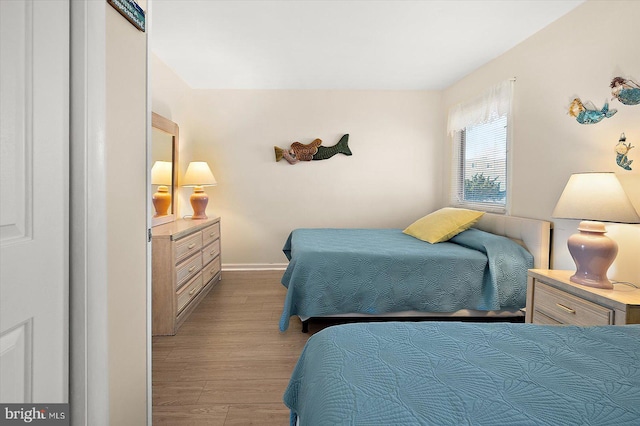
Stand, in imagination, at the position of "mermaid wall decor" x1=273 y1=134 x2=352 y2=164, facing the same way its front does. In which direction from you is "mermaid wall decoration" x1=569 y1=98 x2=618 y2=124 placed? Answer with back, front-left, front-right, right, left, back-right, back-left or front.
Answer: front-left

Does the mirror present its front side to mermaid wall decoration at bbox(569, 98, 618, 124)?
yes

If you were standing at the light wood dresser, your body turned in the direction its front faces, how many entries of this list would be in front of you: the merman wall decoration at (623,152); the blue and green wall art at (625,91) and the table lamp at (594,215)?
3

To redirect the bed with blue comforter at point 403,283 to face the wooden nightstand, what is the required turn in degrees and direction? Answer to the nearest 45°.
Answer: approximately 135° to its left

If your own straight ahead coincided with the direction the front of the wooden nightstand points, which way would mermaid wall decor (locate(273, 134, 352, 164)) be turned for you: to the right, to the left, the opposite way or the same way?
to the left

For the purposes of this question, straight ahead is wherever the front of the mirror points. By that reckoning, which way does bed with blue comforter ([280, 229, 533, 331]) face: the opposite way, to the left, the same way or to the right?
the opposite way

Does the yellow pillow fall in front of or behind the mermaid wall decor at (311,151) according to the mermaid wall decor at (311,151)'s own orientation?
in front

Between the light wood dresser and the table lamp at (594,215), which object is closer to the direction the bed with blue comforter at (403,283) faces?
the light wood dresser

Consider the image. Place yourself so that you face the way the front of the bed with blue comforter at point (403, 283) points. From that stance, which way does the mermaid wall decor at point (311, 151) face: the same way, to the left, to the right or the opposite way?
to the left

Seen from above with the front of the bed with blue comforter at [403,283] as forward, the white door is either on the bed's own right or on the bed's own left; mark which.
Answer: on the bed's own left

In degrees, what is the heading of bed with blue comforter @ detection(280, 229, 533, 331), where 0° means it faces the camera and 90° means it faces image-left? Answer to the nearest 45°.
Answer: approximately 90°

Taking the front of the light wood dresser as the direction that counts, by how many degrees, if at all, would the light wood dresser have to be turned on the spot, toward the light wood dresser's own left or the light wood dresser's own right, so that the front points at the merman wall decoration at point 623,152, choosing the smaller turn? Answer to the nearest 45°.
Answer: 0° — it already faces it

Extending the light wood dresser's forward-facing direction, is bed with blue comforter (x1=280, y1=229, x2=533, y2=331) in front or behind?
in front
